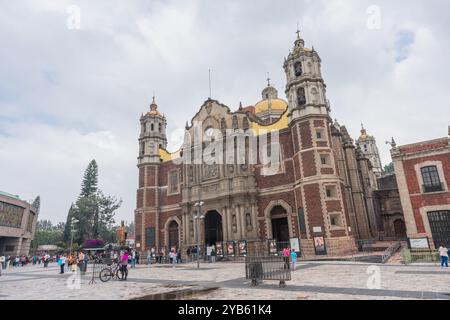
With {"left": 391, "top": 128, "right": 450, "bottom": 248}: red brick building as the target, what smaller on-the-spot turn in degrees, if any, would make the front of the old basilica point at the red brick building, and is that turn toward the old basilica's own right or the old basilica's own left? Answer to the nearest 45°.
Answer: approximately 90° to the old basilica's own left

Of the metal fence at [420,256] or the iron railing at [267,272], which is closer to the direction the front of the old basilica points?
the iron railing

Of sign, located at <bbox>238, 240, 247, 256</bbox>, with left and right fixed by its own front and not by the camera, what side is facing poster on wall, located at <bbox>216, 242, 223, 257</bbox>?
right

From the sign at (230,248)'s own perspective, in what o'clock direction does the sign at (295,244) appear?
the sign at (295,244) is roughly at 10 o'clock from the sign at (230,248).

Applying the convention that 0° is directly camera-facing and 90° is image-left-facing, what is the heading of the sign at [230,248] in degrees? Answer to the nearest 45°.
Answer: approximately 0°

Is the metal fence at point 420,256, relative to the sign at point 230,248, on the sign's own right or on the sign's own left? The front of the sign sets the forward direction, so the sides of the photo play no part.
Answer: on the sign's own left

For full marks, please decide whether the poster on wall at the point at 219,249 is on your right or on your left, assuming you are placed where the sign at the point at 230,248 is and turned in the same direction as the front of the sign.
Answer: on your right

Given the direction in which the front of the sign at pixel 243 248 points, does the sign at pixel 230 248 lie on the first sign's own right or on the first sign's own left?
on the first sign's own right

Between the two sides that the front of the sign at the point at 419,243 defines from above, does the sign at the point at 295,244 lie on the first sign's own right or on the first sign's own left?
on the first sign's own right

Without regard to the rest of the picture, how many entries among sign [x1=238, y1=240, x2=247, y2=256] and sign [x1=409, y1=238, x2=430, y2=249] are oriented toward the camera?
2

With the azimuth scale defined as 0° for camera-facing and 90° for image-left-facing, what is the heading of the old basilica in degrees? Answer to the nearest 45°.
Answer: approximately 45°
